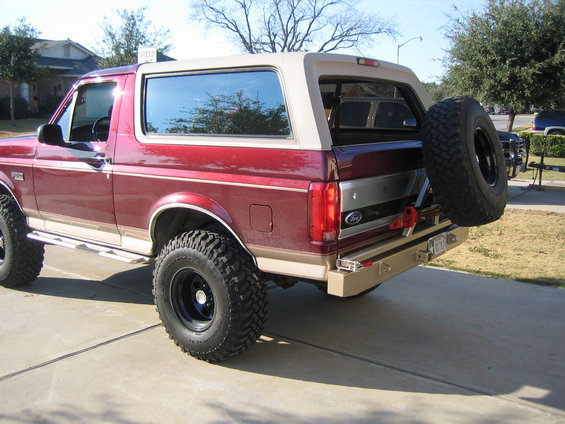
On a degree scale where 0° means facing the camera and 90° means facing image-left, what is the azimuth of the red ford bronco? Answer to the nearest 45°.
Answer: approximately 135°

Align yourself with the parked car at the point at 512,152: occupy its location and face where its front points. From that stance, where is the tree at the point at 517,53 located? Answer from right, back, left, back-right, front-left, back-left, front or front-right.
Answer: back-left

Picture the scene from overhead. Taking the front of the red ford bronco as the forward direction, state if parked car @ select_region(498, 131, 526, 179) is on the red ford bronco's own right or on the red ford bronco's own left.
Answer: on the red ford bronco's own right

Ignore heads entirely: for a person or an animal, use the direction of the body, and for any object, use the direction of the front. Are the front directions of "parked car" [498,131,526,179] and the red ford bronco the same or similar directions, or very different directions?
very different directions

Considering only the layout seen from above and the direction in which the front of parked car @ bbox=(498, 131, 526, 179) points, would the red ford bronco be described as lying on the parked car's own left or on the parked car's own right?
on the parked car's own right

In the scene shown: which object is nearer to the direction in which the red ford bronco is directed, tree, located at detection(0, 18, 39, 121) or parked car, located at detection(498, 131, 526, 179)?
the tree

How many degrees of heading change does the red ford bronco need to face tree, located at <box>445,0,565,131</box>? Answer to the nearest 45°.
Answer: approximately 90° to its right

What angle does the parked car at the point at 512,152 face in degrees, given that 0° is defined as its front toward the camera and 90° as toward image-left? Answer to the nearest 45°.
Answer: approximately 315°
